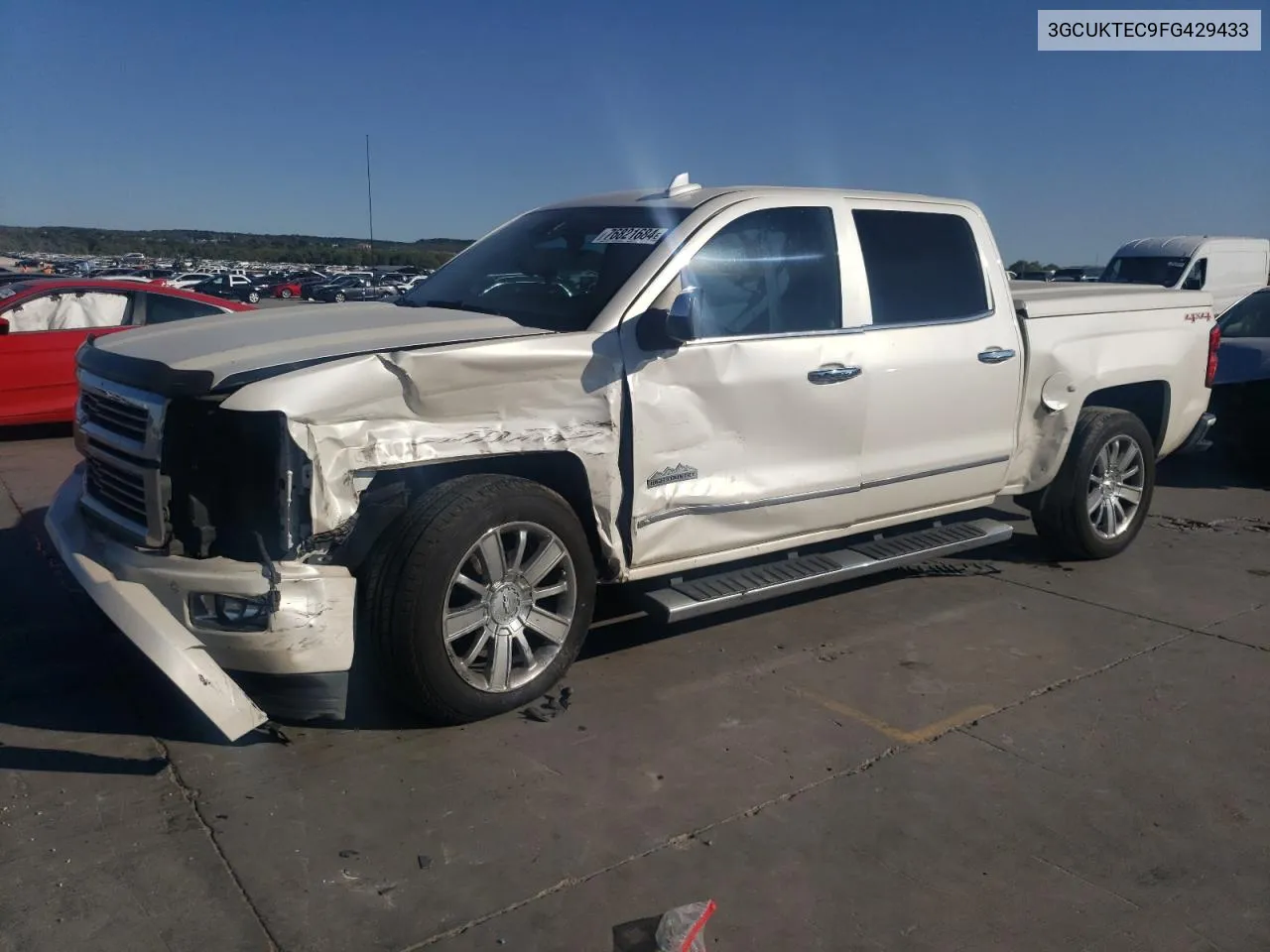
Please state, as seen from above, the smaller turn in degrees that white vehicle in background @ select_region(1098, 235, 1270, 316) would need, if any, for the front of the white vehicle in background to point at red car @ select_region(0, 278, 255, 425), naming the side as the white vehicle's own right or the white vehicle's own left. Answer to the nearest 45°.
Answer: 0° — it already faces it

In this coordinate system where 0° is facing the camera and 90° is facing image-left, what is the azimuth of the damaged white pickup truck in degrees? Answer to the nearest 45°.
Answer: approximately 45°

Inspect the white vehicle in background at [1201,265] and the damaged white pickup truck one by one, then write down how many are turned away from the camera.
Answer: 0

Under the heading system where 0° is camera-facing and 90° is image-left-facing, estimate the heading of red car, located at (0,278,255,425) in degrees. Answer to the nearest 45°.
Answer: approximately 90°

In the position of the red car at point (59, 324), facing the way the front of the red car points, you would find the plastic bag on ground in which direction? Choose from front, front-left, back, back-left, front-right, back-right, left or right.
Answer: left

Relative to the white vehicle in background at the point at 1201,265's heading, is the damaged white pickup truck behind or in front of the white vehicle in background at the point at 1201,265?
in front

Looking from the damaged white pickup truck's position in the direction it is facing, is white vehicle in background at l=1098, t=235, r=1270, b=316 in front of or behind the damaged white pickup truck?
behind

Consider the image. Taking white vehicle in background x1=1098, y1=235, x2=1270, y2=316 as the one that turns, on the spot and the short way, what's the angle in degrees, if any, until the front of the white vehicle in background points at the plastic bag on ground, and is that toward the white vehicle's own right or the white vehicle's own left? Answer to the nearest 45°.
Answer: approximately 45° to the white vehicle's own left

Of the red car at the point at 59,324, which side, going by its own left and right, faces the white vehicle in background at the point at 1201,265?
back

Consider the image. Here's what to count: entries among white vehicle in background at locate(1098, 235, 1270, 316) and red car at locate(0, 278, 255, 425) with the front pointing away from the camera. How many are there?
0

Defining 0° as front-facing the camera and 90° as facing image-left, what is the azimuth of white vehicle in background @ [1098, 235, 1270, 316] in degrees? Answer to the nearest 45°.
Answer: approximately 45°

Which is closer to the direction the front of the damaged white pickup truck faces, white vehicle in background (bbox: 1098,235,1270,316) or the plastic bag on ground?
the plastic bag on ground
